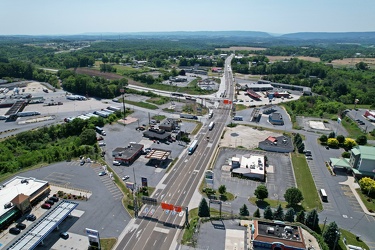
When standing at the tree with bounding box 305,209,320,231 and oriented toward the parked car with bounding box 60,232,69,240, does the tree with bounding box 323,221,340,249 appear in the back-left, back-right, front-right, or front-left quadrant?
back-left

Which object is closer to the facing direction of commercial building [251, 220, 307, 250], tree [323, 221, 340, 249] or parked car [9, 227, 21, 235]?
the parked car

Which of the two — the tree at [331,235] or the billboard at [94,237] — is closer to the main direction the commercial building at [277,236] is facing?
the billboard

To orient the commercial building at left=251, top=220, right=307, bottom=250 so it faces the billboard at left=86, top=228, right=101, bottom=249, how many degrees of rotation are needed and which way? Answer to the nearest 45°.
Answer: approximately 45° to its right

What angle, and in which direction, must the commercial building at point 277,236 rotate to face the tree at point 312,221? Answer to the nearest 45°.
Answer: approximately 135° to its left

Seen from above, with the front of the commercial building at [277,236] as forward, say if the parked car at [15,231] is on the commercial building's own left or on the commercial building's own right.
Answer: on the commercial building's own right
